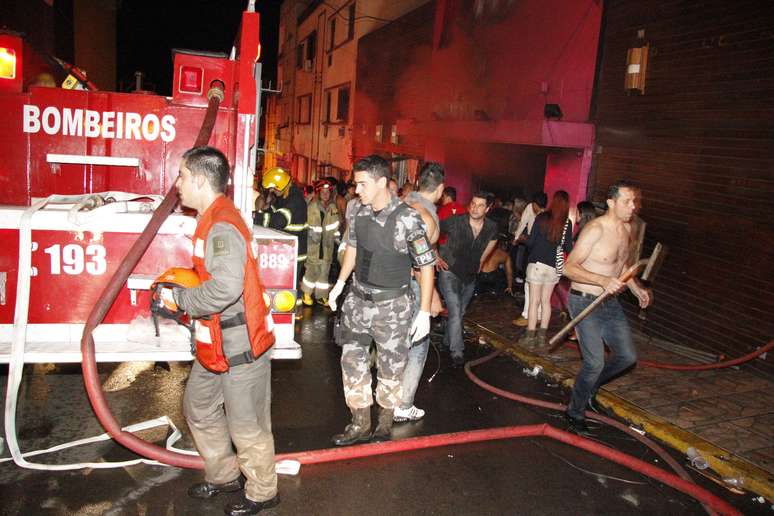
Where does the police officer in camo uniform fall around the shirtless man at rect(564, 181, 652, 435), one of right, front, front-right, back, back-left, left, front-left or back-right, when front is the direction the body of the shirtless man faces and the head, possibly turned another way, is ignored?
right

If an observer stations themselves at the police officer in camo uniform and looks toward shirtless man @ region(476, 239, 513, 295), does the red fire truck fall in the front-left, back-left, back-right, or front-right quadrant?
front-left

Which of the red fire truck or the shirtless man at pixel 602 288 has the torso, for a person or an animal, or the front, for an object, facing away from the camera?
the red fire truck

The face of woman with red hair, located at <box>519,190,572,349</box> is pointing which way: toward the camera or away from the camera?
away from the camera

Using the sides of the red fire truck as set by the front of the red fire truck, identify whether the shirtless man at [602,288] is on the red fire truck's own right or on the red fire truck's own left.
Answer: on the red fire truck's own right

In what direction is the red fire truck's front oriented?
away from the camera

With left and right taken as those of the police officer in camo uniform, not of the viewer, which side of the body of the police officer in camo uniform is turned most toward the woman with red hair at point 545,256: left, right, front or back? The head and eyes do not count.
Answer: back

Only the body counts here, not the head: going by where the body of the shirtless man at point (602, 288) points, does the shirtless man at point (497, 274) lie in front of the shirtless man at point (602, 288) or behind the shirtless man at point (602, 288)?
behind

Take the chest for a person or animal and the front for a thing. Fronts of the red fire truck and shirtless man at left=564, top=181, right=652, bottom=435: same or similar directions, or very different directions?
very different directions

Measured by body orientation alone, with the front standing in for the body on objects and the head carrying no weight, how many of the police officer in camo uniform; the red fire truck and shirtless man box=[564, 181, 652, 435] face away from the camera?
1

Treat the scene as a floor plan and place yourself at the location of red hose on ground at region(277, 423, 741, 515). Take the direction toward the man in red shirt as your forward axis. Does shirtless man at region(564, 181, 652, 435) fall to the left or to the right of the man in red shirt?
right
